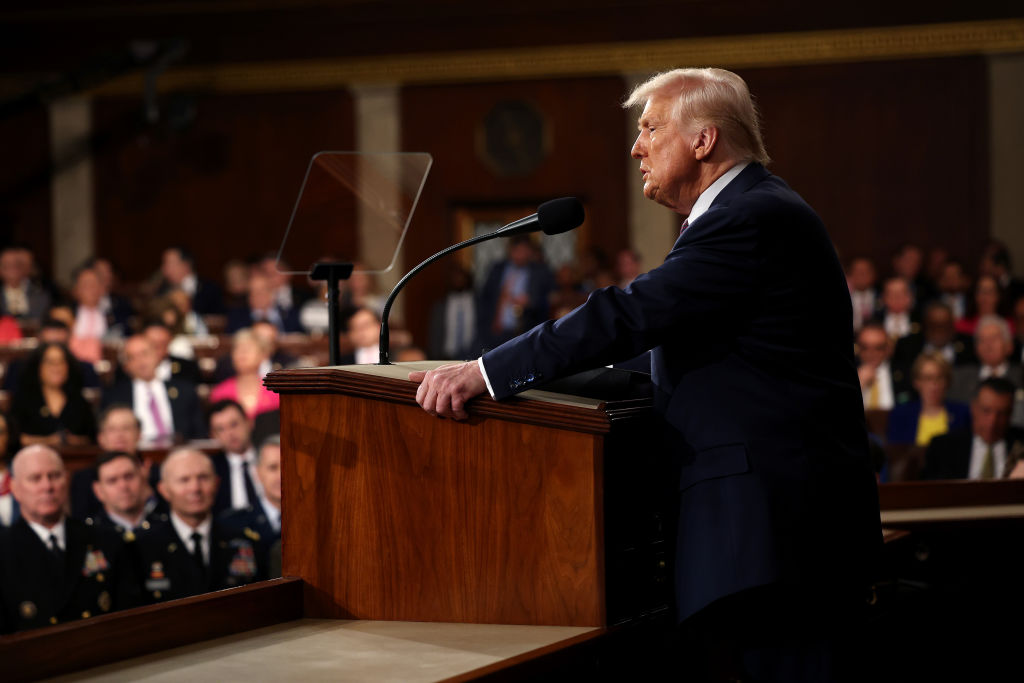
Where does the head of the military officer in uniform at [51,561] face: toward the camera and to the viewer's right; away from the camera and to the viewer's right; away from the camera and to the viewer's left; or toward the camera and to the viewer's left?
toward the camera and to the viewer's right

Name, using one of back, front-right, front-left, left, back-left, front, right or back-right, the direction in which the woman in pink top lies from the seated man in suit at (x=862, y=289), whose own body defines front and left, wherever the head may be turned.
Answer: front-right

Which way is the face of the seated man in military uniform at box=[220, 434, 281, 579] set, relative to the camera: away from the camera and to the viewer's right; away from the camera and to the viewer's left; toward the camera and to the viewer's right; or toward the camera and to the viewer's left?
toward the camera and to the viewer's right

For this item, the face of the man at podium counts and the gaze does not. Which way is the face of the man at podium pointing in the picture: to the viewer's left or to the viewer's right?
to the viewer's left

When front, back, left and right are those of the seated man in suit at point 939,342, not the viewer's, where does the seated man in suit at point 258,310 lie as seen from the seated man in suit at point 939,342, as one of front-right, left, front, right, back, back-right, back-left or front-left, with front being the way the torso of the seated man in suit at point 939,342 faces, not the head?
right

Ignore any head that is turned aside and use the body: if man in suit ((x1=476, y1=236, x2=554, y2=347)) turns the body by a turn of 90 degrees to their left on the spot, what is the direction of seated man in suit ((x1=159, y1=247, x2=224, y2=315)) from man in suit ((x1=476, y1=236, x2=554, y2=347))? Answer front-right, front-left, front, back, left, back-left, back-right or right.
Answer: back

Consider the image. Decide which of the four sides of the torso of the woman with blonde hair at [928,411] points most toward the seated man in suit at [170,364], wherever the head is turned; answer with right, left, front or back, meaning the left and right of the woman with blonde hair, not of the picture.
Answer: right
